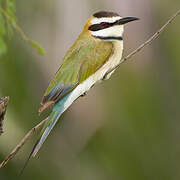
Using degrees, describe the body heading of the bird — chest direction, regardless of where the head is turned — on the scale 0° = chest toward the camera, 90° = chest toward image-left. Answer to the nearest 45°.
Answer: approximately 270°
